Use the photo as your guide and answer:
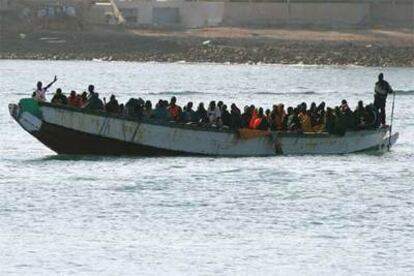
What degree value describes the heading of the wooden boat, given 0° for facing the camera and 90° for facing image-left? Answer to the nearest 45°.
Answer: approximately 90°
